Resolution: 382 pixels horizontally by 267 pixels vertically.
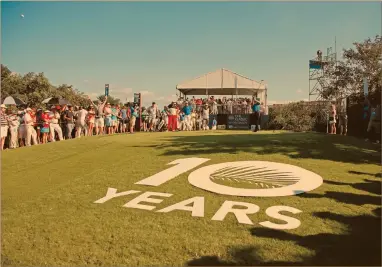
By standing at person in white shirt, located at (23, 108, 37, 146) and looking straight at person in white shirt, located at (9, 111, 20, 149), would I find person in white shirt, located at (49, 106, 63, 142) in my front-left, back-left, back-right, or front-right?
back-right

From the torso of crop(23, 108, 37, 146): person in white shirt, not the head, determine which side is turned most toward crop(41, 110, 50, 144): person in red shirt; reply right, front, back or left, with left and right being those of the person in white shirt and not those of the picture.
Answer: left

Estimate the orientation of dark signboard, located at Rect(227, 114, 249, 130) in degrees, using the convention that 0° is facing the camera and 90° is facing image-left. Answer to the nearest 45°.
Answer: approximately 0°

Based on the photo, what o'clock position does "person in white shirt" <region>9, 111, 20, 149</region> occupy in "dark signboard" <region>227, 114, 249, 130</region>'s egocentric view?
The person in white shirt is roughly at 1 o'clock from the dark signboard.

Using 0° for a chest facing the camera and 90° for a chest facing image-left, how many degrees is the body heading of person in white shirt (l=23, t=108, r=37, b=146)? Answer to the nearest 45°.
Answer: approximately 315°

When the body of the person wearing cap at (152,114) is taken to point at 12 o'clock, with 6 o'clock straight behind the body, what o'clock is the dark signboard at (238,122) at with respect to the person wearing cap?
The dark signboard is roughly at 8 o'clock from the person wearing cap.

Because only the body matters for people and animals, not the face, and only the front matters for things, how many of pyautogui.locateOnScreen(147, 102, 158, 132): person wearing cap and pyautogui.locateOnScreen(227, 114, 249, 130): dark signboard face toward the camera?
2

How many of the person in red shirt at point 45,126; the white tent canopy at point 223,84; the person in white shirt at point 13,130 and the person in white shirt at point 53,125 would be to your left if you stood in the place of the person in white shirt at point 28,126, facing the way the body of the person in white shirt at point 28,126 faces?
3

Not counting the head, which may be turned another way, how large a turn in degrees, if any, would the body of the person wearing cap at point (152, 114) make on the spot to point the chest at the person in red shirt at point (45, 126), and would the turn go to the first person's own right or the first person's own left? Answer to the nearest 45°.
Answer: approximately 45° to the first person's own right

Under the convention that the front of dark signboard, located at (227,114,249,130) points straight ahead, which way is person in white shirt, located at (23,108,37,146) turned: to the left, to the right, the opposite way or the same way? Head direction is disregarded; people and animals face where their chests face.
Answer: to the left
